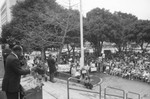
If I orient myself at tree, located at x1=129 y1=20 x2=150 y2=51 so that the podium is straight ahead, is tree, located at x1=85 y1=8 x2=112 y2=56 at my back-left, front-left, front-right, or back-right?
front-right

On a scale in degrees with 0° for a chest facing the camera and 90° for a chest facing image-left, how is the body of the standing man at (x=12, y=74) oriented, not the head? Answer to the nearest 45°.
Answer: approximately 270°

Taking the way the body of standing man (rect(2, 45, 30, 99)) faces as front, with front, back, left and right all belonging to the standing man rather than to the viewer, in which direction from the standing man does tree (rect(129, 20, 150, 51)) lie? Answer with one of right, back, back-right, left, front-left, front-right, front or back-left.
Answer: front-left

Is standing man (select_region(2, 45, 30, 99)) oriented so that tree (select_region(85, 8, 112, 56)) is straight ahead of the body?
no
